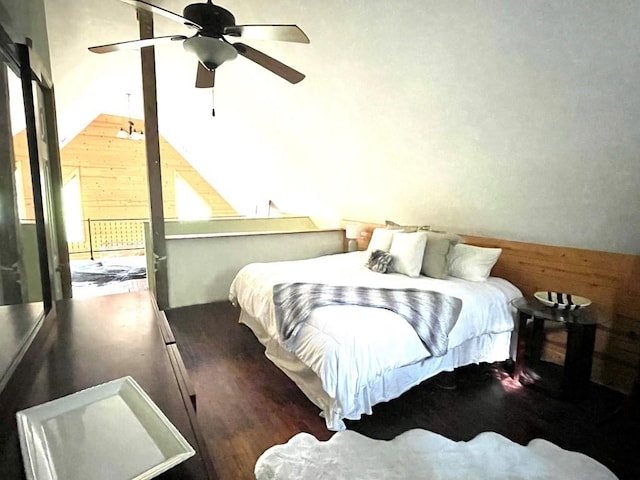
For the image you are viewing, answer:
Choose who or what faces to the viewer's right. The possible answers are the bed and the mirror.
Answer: the mirror

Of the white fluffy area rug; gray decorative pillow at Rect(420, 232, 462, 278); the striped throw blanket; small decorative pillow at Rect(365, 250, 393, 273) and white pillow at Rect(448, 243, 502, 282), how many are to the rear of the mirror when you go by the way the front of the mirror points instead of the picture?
0

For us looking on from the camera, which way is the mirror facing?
facing to the right of the viewer

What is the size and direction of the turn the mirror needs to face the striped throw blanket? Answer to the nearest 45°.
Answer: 0° — it already faces it

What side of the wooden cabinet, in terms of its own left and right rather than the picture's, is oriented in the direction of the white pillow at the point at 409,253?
front

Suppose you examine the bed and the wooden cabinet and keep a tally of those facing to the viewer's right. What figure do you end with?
1

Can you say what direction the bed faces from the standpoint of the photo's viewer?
facing the viewer and to the left of the viewer

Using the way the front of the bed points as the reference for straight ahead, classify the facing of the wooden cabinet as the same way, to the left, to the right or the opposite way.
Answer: the opposite way

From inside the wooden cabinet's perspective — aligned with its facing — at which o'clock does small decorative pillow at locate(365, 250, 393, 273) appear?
The small decorative pillow is roughly at 11 o'clock from the wooden cabinet.

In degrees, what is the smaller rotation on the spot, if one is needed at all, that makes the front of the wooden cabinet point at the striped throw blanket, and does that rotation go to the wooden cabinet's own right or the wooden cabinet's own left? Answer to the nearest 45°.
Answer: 0° — it already faces it

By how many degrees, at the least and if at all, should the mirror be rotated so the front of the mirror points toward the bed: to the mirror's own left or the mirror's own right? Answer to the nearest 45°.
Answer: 0° — it already faces it

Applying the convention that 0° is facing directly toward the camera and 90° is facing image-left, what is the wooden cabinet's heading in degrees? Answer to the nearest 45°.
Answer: approximately 270°

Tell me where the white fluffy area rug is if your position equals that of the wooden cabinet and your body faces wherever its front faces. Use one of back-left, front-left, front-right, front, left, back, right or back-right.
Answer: front

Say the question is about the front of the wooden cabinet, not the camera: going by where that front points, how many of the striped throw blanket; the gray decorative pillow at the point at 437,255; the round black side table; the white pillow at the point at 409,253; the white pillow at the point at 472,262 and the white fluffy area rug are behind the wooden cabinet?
0
